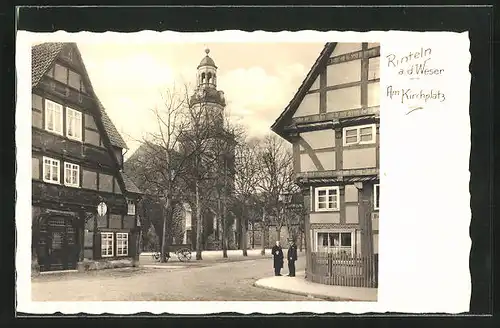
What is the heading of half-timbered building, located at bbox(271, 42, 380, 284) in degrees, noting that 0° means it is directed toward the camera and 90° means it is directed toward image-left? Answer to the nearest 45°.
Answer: approximately 0°

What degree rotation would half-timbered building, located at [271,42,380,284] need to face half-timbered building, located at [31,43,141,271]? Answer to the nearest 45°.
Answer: approximately 90° to its right
